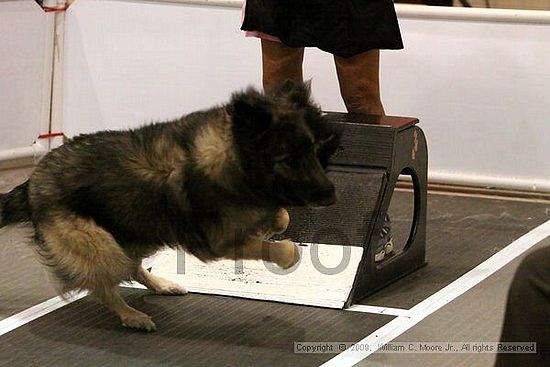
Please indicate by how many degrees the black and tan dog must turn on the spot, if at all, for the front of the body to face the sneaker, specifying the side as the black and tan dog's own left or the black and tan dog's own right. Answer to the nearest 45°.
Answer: approximately 45° to the black and tan dog's own left

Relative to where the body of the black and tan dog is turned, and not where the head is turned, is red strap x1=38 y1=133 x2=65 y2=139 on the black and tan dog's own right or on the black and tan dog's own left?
on the black and tan dog's own left

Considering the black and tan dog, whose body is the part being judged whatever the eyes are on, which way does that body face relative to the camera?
to the viewer's right
